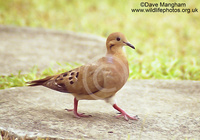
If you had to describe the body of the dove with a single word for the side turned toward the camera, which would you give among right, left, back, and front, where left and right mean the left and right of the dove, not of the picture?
right
